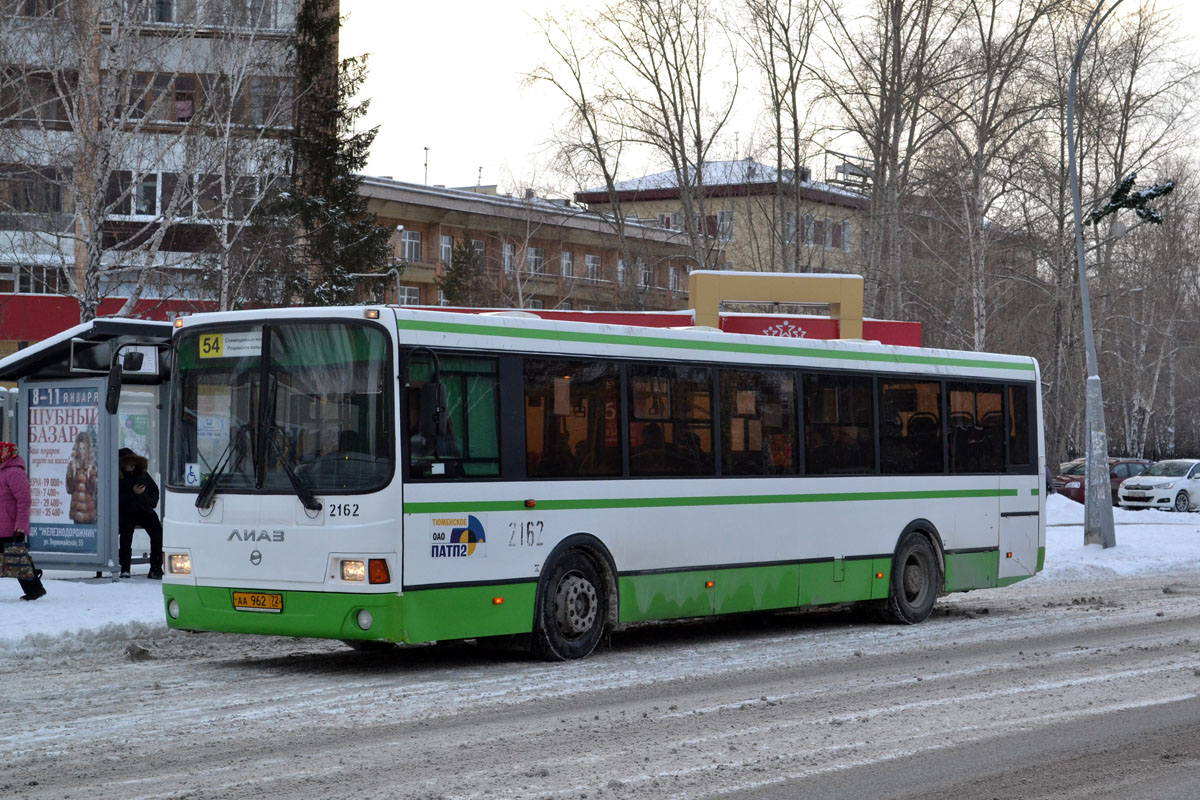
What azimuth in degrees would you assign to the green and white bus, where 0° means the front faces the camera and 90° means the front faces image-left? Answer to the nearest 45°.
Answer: approximately 45°

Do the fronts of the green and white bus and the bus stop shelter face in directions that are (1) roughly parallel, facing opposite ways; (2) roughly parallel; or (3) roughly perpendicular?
roughly perpendicular

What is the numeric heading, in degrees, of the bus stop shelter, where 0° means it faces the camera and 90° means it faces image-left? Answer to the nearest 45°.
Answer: approximately 315°

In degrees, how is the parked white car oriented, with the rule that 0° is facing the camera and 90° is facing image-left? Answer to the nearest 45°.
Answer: approximately 45°

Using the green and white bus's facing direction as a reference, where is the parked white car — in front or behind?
behind

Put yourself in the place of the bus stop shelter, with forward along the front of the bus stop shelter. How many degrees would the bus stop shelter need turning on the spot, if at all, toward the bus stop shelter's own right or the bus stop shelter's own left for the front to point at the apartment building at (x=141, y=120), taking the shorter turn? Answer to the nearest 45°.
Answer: approximately 135° to the bus stop shelter's own left
